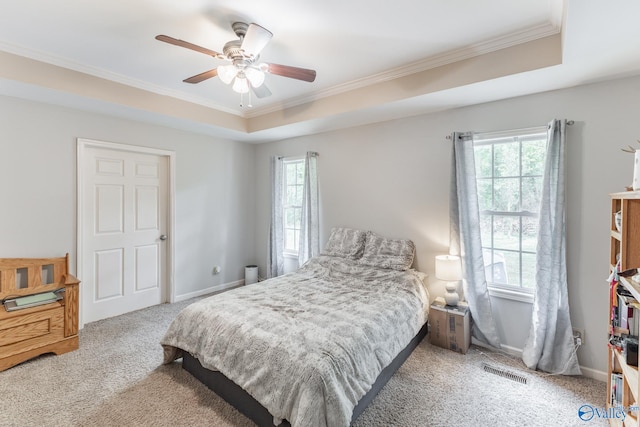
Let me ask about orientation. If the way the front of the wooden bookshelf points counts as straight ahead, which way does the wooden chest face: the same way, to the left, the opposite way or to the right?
the opposite way

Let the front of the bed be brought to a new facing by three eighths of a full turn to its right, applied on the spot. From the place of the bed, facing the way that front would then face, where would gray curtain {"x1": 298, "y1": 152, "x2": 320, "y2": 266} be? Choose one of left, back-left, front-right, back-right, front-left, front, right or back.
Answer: front

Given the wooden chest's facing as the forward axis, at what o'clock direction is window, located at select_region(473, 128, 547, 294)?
The window is roughly at 12 o'clock from the wooden chest.

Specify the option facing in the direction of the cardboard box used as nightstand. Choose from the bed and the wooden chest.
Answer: the wooden chest

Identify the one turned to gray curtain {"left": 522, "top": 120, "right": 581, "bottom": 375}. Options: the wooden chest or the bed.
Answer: the wooden chest

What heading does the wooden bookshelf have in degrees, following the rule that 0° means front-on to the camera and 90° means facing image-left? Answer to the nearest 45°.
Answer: approximately 45°

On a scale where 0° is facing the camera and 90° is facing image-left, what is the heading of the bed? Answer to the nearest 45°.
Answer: approximately 45°

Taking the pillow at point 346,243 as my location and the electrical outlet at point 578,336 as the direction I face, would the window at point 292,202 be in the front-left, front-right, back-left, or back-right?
back-left

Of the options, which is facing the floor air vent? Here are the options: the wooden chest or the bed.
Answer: the wooden chest

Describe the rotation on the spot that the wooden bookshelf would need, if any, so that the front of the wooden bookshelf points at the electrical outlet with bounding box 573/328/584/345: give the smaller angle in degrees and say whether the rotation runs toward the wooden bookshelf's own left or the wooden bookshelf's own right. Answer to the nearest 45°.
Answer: approximately 135° to the wooden bookshelf's own right

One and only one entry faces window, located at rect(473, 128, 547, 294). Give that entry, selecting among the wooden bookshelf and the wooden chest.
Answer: the wooden chest
